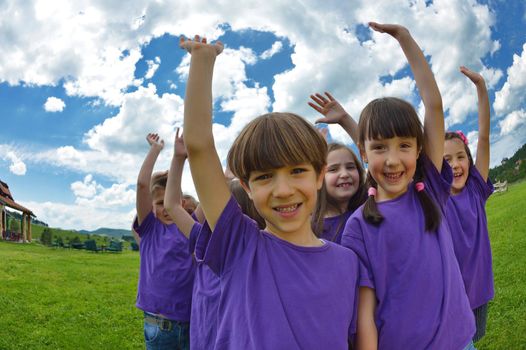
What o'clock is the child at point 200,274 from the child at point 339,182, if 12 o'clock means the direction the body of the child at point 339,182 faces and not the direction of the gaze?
the child at point 200,274 is roughly at 3 o'clock from the child at point 339,182.

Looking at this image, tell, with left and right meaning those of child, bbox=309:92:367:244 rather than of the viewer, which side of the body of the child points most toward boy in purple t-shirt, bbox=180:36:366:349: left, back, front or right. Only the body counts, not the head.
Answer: front

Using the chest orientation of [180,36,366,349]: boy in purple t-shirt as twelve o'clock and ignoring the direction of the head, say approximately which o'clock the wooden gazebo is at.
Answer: The wooden gazebo is roughly at 5 o'clock from the boy in purple t-shirt.

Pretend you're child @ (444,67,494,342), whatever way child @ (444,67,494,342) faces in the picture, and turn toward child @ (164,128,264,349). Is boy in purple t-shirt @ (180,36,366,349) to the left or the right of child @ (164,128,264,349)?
left

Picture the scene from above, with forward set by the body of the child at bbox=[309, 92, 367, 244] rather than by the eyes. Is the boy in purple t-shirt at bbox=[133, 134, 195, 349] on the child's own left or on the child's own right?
on the child's own right

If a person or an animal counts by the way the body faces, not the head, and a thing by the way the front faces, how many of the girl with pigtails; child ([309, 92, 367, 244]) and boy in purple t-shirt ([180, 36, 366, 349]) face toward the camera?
3

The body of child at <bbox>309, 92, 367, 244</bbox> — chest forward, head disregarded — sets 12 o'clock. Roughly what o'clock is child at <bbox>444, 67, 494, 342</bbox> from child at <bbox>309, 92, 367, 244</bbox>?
child at <bbox>444, 67, 494, 342</bbox> is roughly at 8 o'clock from child at <bbox>309, 92, 367, 244</bbox>.

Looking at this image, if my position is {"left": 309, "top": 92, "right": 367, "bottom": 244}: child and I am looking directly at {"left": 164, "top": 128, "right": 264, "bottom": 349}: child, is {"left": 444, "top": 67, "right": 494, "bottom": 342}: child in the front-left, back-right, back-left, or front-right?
back-right

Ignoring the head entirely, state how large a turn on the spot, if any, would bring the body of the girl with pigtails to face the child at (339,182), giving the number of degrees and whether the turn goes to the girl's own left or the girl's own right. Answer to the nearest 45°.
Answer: approximately 135° to the girl's own right

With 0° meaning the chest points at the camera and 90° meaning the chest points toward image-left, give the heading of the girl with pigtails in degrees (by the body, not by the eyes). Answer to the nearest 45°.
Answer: approximately 0°

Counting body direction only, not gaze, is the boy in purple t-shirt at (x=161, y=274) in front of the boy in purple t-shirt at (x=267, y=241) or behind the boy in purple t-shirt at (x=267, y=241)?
behind

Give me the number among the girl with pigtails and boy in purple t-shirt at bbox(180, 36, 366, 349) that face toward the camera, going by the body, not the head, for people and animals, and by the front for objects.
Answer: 2
